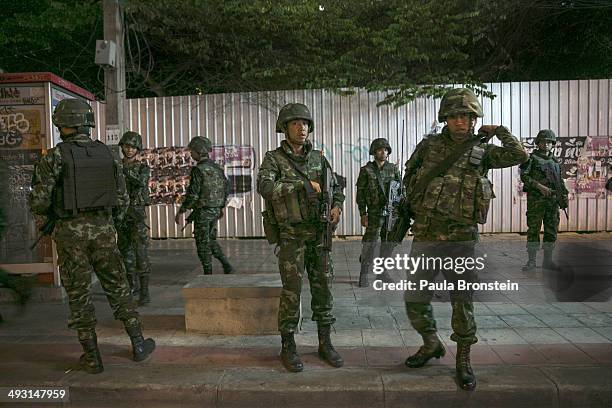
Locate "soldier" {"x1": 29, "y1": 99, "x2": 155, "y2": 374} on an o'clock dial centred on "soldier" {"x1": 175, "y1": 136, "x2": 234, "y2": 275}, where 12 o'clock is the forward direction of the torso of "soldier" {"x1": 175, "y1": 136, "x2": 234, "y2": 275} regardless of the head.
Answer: "soldier" {"x1": 29, "y1": 99, "x2": 155, "y2": 374} is roughly at 8 o'clock from "soldier" {"x1": 175, "y1": 136, "x2": 234, "y2": 275}.

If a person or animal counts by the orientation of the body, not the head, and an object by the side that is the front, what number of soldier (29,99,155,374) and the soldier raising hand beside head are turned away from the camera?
1

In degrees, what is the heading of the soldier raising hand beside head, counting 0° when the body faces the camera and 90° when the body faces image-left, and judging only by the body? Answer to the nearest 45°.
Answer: approximately 0°

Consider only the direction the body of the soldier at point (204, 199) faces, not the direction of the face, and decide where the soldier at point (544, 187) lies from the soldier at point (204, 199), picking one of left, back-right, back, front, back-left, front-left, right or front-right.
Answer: back-right

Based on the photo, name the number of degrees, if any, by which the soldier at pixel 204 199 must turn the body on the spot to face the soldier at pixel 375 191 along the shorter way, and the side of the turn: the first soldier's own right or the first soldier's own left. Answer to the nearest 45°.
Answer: approximately 135° to the first soldier's own right

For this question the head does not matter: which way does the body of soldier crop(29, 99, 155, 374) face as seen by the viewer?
away from the camera

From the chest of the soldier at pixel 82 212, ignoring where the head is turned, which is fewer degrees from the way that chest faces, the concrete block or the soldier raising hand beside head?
the concrete block

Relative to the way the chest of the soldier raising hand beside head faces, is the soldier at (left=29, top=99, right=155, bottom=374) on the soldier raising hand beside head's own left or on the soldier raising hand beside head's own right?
on the soldier raising hand beside head's own right

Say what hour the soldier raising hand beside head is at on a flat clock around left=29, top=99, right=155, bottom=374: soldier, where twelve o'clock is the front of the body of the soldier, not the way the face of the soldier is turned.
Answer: The soldier raising hand beside head is roughly at 4 o'clock from the soldier.

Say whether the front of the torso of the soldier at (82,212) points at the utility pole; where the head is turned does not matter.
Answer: yes

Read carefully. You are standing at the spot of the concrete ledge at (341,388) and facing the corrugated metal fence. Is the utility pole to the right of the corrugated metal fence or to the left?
left

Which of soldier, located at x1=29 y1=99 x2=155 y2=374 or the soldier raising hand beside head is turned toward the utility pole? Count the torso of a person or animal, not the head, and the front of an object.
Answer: the soldier
